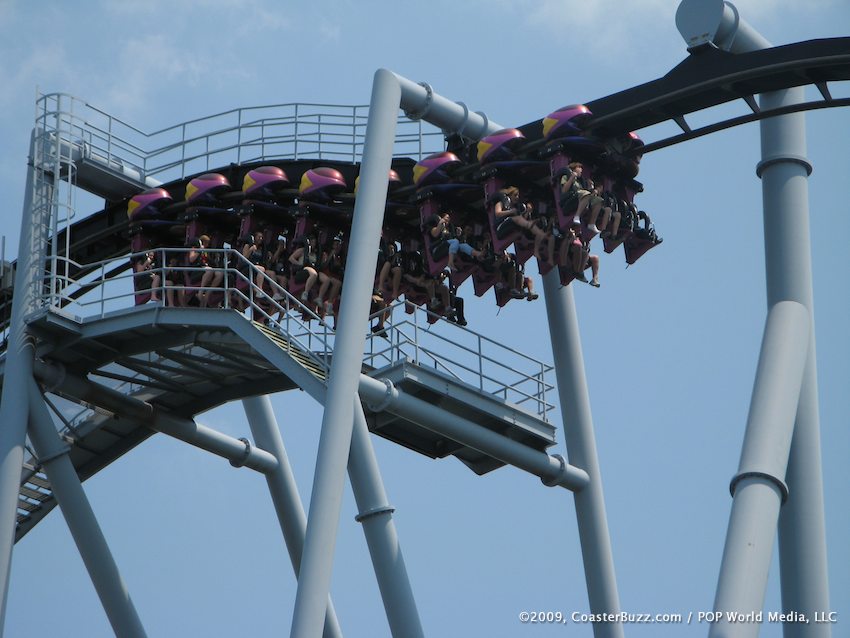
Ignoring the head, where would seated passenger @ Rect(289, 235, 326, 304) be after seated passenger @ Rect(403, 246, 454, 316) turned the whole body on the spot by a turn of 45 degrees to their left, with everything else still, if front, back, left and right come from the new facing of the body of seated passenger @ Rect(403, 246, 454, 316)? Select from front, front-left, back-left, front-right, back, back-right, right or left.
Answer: back-left

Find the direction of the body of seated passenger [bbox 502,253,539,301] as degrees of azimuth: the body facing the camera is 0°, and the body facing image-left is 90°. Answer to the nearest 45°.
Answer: approximately 270°

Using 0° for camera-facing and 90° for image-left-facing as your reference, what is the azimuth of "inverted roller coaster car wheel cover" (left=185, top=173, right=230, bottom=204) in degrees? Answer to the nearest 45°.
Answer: approximately 270°
